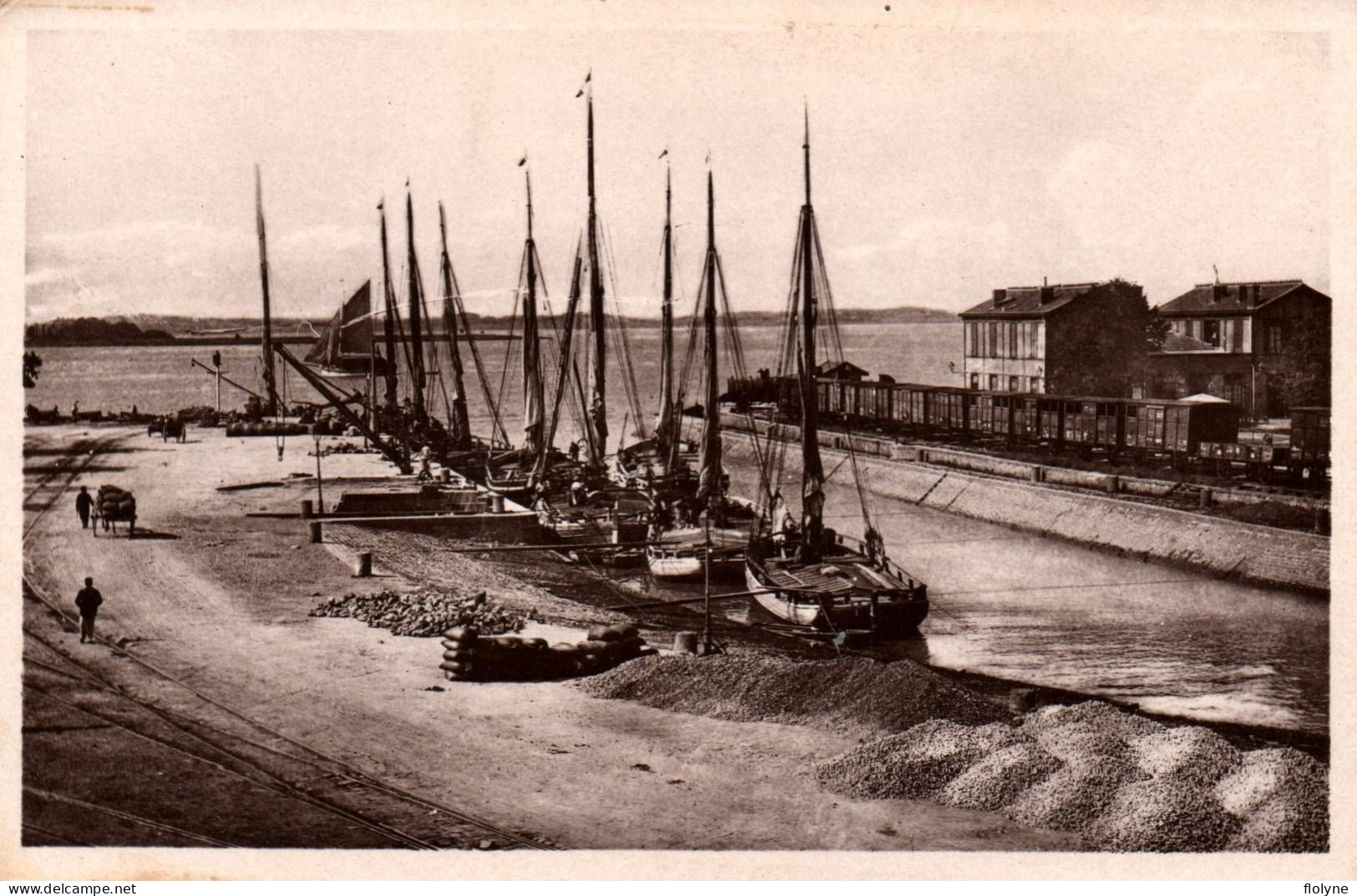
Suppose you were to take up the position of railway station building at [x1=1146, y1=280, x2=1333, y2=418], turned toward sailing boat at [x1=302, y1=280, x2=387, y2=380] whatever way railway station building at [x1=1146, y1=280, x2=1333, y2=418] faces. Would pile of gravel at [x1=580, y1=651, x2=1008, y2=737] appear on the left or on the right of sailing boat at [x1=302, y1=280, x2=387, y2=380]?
left

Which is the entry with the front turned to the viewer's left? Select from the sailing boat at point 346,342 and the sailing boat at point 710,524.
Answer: the sailing boat at point 346,342

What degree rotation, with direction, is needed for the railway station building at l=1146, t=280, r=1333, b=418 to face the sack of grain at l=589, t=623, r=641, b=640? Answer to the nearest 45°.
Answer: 0° — it already faces it

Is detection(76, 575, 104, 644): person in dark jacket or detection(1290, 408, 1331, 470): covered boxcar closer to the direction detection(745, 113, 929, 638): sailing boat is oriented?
the person in dark jacket

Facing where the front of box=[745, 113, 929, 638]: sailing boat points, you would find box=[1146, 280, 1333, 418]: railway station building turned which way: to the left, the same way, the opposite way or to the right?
to the left

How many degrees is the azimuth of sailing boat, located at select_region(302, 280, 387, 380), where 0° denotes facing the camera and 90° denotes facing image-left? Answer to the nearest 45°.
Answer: approximately 90°
